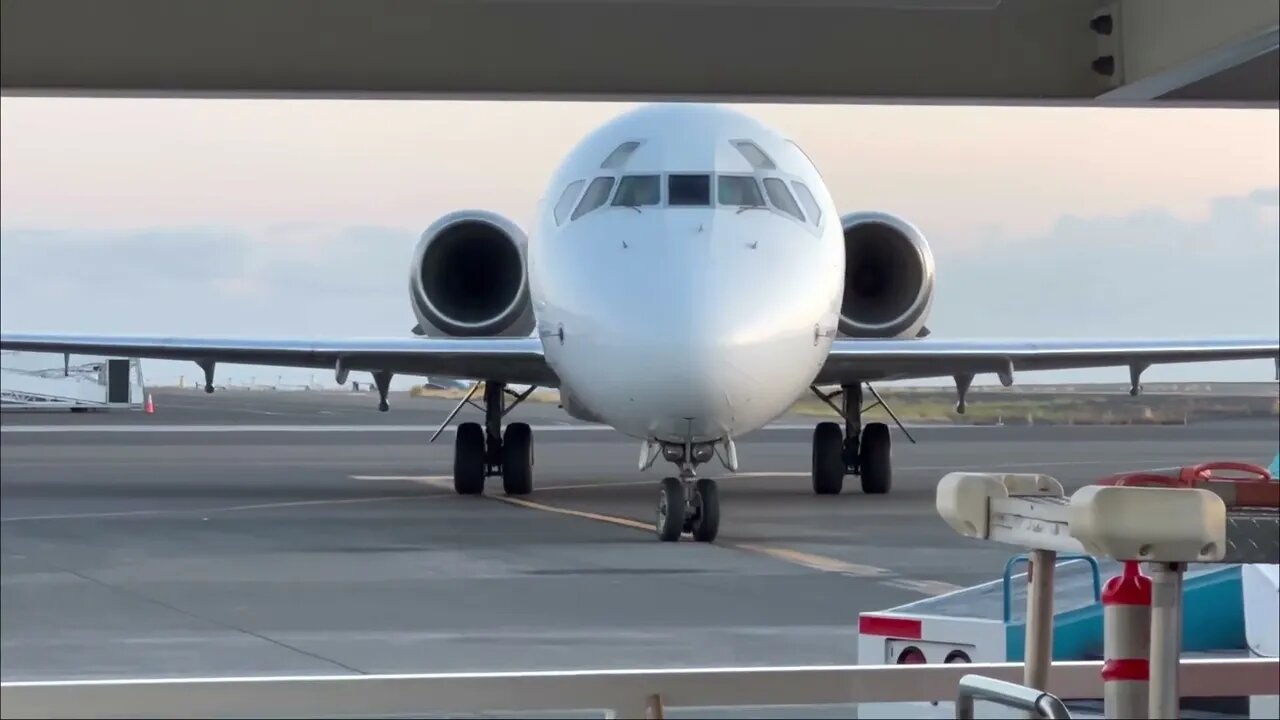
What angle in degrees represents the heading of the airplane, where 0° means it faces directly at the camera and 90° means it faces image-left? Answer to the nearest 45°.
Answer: approximately 0°

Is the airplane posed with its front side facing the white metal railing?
yes

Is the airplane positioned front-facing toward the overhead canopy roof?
yes

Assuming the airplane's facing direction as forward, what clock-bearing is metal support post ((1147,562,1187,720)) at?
The metal support post is roughly at 12 o'clock from the airplane.
